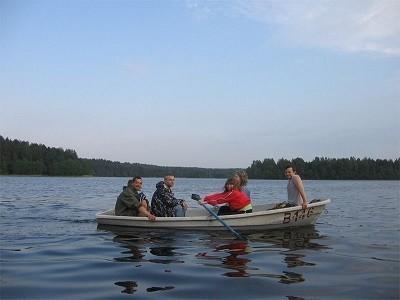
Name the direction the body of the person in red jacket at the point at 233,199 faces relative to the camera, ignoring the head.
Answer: to the viewer's left

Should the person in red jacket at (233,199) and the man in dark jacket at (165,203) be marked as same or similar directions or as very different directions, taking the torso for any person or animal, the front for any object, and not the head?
very different directions

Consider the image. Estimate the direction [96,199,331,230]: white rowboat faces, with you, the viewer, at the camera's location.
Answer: facing to the right of the viewer
